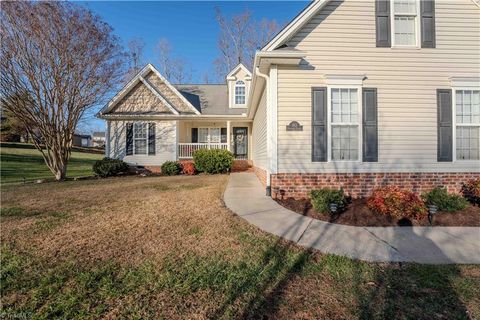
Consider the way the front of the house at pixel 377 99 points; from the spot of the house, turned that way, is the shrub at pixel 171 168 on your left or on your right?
on your right

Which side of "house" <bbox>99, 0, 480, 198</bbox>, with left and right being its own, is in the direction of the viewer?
front

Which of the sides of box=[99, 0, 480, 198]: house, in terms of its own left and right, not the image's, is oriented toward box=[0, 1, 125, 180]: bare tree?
right

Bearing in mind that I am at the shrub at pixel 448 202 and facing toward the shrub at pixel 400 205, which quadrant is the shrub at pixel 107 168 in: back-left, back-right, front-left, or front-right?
front-right

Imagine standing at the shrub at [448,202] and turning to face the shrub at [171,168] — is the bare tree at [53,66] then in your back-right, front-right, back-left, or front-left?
front-left
